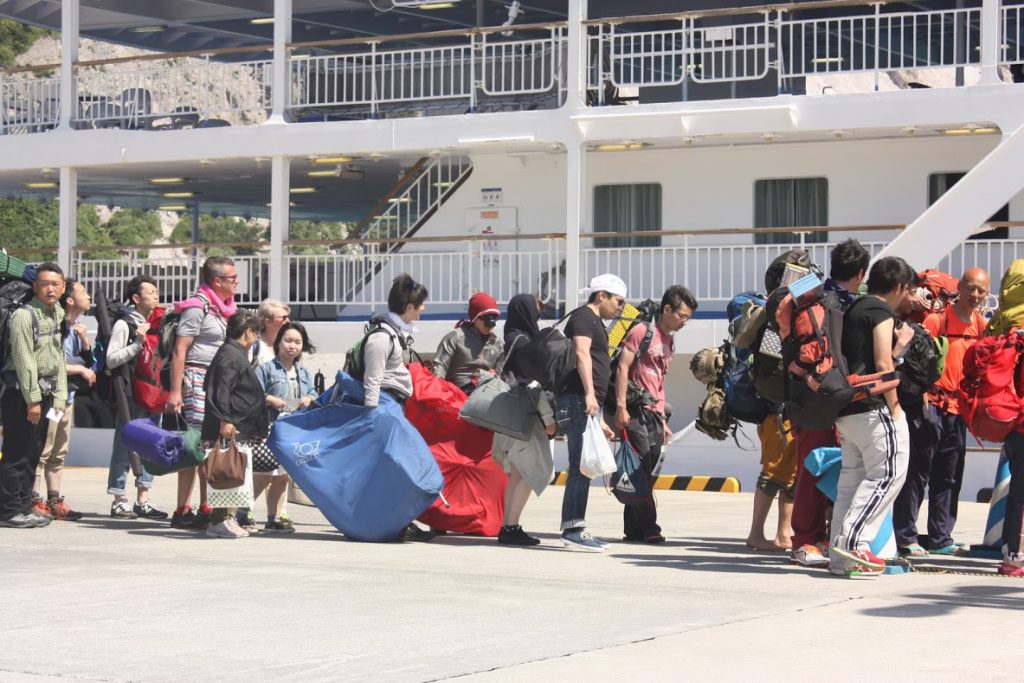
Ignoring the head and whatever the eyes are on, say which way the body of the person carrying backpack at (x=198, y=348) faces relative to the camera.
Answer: to the viewer's right

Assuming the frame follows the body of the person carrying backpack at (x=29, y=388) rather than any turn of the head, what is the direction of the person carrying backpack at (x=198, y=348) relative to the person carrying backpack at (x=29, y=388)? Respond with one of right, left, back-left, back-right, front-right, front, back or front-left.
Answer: front-left

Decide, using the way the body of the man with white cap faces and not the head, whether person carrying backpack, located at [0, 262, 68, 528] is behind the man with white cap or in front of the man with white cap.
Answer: behind

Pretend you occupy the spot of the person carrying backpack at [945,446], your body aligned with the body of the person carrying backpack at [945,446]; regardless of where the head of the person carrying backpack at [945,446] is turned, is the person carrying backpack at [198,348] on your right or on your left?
on your right

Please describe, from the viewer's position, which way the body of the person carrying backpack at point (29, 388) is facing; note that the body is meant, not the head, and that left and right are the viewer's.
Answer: facing the viewer and to the right of the viewer

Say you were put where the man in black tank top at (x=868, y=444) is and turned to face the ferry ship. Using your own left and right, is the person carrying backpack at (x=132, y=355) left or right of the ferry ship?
left
